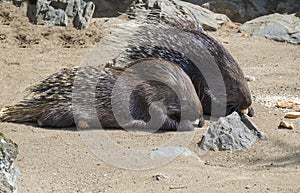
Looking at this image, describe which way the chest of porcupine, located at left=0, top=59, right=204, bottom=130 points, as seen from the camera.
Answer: to the viewer's right

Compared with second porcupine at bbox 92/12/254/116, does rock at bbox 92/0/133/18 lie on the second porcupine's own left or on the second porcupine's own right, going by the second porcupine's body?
on the second porcupine's own left

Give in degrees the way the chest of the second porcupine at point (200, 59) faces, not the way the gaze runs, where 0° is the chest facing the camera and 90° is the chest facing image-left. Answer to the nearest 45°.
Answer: approximately 270°

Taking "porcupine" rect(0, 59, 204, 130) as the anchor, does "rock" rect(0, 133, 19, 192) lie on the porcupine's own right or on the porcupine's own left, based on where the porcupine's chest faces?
on the porcupine's own right

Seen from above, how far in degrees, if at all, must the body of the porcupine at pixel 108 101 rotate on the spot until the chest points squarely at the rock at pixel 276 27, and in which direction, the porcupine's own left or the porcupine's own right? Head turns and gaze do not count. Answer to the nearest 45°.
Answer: approximately 45° to the porcupine's own left

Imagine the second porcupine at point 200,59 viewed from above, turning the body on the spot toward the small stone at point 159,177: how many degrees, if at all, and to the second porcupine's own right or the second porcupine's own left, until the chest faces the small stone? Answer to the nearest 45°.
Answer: approximately 90° to the second porcupine's own right

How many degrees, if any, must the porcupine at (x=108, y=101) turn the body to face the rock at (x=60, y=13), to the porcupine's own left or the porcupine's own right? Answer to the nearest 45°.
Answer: approximately 90° to the porcupine's own left

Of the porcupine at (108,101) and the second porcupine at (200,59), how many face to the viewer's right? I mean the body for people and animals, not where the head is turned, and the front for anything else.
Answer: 2

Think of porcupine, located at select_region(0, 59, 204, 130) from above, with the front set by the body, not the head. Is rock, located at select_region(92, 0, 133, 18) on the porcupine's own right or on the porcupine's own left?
on the porcupine's own left

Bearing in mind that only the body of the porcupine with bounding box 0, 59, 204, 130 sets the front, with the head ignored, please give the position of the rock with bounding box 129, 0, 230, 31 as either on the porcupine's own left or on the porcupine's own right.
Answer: on the porcupine's own left
